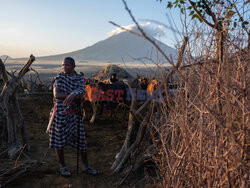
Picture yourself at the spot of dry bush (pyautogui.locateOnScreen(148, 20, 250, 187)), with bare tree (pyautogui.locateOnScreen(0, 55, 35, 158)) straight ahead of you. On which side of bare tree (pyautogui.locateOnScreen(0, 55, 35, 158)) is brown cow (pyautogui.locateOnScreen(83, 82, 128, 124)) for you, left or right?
right

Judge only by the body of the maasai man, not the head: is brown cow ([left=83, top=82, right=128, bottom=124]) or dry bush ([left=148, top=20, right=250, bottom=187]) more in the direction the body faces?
the dry bush

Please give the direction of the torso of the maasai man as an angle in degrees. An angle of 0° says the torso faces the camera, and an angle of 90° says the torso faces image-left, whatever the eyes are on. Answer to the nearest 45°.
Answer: approximately 0°

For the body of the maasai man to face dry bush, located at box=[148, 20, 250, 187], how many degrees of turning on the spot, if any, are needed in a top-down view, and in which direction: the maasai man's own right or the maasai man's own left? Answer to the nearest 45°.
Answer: approximately 45° to the maasai man's own left

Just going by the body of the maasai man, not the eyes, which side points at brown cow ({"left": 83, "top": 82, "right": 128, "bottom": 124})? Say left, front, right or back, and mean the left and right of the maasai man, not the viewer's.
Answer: back

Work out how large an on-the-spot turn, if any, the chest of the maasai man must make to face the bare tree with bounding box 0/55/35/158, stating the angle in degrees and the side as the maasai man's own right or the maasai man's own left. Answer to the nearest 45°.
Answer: approximately 135° to the maasai man's own right
